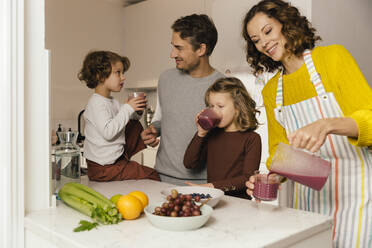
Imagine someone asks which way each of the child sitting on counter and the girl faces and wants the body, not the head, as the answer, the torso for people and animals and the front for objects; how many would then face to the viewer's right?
1

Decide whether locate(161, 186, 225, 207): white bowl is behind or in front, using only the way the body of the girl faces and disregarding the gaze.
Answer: in front

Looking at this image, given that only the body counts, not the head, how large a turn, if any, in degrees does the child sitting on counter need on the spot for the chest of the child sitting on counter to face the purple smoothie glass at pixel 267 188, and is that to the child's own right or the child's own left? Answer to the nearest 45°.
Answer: approximately 45° to the child's own right

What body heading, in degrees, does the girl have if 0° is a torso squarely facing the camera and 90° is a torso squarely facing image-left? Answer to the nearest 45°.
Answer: approximately 45°

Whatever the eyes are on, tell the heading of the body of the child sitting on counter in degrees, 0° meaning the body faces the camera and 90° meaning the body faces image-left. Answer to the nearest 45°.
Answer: approximately 270°

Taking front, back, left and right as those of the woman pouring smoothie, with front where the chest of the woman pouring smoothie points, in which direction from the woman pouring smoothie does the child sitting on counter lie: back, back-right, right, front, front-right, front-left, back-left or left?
front-right

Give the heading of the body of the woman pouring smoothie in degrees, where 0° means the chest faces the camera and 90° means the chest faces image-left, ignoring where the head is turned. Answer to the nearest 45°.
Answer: approximately 45°

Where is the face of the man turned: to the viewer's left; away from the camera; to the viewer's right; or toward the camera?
to the viewer's left

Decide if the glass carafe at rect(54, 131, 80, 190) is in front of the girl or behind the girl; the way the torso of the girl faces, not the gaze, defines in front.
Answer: in front

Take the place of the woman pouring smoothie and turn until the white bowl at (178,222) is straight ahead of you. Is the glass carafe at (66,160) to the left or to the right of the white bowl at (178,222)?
right

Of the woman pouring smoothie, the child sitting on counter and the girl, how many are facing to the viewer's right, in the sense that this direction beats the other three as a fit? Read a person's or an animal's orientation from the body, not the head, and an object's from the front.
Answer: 1
